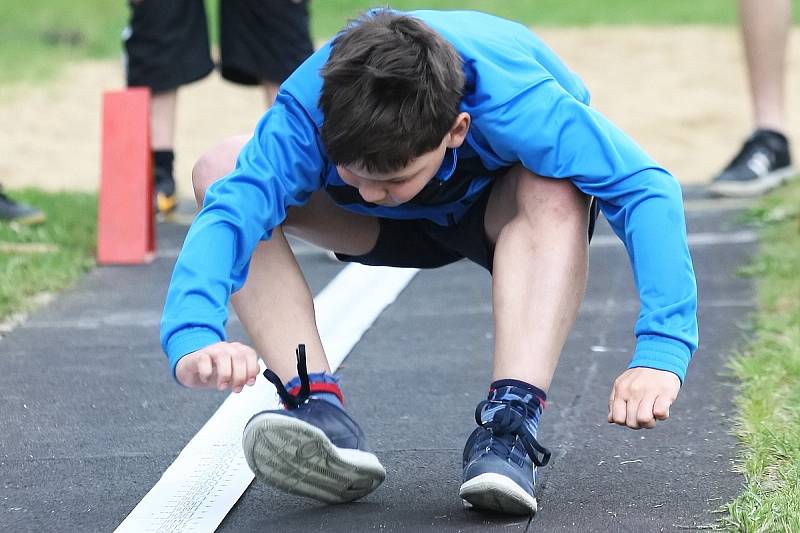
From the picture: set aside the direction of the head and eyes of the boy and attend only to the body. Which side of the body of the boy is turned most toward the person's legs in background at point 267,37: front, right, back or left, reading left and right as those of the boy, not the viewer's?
back

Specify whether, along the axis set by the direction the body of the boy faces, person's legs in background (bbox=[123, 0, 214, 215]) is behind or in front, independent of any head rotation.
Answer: behind

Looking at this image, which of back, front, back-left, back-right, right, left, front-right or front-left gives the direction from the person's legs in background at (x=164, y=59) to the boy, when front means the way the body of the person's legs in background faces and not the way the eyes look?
front

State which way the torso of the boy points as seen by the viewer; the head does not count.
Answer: toward the camera

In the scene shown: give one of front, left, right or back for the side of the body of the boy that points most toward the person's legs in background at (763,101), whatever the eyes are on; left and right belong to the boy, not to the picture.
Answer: back

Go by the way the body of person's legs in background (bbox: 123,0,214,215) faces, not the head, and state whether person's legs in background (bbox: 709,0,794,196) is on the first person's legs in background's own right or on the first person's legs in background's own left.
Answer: on the first person's legs in background's own left

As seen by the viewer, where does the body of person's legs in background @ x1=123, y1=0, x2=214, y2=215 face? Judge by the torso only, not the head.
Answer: toward the camera

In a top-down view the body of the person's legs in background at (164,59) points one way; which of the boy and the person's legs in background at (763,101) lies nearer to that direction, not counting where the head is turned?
the boy

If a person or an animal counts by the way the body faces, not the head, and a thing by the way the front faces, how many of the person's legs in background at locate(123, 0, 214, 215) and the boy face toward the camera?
2
